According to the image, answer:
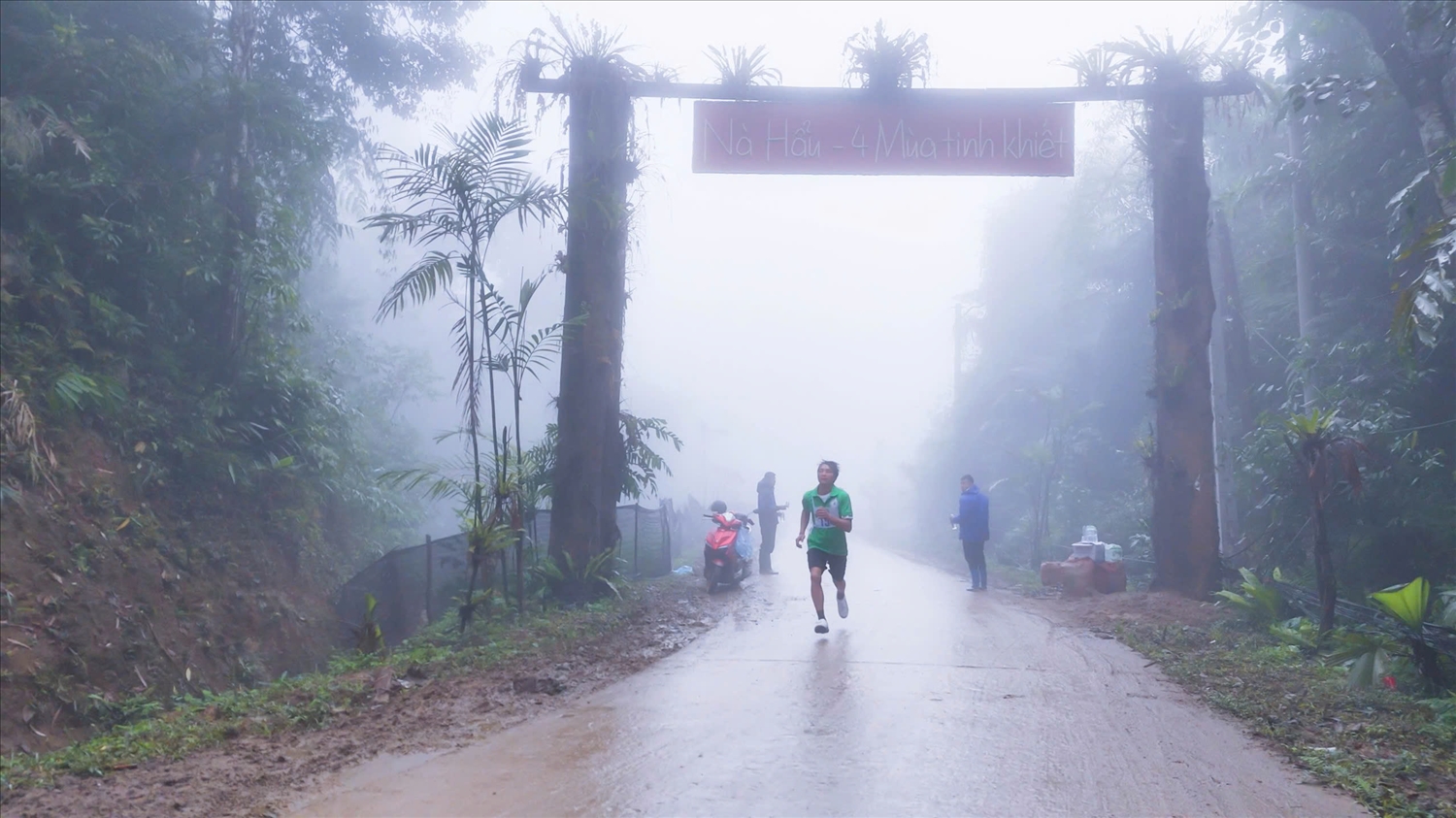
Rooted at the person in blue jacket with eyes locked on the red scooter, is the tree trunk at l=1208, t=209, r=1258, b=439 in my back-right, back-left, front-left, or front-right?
back-right

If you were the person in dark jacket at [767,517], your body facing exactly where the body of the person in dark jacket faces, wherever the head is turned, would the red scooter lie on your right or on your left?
on your right

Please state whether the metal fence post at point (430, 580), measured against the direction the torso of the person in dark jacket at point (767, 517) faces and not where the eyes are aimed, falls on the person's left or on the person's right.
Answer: on the person's right

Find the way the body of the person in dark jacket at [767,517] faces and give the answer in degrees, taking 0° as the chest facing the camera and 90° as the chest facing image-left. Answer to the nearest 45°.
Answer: approximately 270°

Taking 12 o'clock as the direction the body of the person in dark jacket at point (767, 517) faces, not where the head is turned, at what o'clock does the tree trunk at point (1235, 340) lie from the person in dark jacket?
The tree trunk is roughly at 12 o'clock from the person in dark jacket.

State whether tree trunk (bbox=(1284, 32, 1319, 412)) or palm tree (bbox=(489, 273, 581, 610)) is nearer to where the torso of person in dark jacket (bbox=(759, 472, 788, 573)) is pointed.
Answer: the tree trunk

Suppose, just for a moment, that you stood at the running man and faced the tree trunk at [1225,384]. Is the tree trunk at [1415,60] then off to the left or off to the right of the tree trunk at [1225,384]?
right

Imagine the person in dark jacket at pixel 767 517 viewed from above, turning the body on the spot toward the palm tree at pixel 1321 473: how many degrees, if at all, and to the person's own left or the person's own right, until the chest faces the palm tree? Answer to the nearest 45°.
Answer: approximately 45° to the person's own right

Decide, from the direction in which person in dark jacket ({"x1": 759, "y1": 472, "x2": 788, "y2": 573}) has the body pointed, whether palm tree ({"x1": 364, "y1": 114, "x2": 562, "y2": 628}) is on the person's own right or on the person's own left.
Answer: on the person's own right

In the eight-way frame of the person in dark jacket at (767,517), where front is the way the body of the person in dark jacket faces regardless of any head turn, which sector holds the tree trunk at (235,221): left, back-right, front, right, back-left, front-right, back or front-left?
back-right

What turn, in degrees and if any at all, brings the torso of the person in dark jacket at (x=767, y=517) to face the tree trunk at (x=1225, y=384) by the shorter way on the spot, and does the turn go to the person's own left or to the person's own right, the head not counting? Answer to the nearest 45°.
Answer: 0° — they already face it
